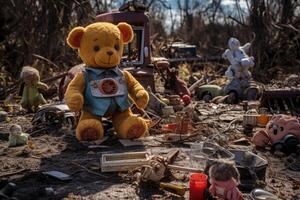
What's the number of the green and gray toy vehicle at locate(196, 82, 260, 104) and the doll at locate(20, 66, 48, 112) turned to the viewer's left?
1

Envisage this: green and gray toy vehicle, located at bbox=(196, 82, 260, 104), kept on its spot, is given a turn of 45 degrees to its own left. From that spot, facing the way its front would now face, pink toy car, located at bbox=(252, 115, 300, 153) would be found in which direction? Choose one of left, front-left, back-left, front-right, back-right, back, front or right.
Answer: front-left

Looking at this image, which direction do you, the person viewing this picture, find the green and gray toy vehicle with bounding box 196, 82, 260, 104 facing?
facing to the left of the viewer

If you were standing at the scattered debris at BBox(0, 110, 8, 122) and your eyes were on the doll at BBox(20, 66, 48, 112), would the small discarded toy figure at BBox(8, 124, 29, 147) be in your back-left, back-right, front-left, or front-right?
back-right

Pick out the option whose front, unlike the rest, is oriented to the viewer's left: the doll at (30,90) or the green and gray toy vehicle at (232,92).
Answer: the green and gray toy vehicle

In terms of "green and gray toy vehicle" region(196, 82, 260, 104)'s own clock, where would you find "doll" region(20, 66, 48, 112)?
The doll is roughly at 11 o'clock from the green and gray toy vehicle.
